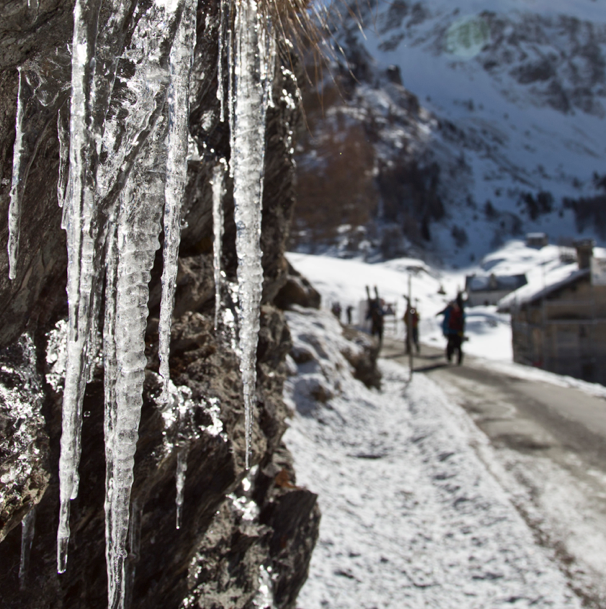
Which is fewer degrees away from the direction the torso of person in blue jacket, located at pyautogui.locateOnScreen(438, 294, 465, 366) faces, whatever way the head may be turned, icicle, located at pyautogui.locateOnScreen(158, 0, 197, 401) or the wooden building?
the wooden building

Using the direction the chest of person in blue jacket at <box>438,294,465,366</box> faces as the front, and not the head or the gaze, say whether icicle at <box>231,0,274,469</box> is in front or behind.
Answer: behind

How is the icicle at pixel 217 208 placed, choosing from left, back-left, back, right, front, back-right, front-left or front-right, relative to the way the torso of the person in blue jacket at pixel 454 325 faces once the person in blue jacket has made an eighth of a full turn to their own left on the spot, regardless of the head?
back-left

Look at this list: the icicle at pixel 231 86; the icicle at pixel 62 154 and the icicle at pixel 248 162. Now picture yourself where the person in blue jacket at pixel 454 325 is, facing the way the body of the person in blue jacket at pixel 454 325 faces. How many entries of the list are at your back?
3

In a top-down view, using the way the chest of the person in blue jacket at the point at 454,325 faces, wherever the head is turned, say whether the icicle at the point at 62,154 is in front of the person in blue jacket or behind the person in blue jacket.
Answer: behind

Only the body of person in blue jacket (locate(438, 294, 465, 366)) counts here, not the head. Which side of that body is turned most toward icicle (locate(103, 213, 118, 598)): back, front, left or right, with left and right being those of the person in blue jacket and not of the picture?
back

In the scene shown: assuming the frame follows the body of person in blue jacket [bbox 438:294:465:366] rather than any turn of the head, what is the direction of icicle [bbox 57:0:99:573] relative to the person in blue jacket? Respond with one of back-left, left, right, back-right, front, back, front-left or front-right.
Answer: back

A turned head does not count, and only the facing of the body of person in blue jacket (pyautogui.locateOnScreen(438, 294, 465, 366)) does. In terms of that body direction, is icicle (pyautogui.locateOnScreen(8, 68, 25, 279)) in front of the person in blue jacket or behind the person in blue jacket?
behind

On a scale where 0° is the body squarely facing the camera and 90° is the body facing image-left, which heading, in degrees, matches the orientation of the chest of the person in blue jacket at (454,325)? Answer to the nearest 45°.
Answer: approximately 180°

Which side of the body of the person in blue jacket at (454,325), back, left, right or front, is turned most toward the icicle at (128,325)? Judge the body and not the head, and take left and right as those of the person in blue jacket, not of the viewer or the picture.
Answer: back

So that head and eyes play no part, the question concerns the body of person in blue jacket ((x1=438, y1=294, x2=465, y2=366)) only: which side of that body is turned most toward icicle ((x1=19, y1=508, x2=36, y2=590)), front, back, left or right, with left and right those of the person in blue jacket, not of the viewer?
back

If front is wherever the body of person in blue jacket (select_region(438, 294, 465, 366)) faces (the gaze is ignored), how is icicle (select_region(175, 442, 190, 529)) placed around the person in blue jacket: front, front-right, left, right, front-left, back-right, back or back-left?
back
